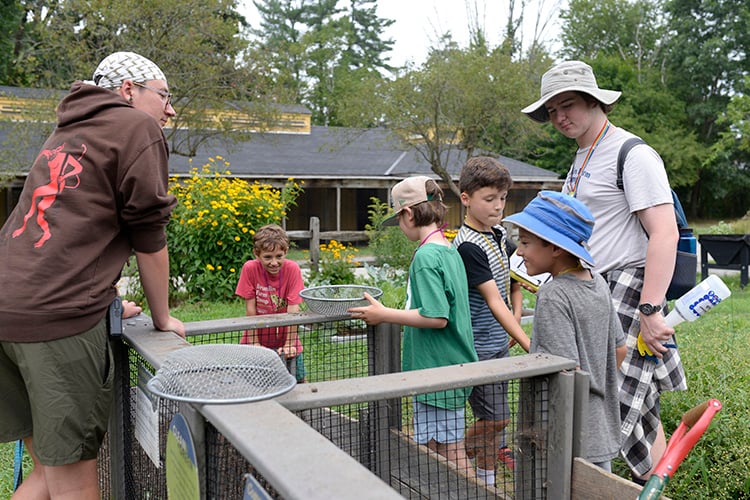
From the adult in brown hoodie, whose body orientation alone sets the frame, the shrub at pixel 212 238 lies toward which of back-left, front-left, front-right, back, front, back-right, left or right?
front-left

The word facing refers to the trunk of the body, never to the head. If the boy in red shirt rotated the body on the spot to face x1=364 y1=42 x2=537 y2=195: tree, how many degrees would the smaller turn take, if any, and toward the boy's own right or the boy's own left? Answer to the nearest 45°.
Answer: approximately 180°

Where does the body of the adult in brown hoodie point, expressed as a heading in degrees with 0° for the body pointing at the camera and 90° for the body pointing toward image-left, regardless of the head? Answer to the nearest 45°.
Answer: approximately 225°

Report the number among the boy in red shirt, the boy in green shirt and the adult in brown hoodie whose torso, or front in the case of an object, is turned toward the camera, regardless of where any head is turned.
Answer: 1

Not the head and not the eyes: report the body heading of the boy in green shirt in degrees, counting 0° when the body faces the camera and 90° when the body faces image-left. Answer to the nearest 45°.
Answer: approximately 90°

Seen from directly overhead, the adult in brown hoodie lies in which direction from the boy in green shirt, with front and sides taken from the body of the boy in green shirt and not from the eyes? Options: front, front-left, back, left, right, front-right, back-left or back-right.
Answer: front-left

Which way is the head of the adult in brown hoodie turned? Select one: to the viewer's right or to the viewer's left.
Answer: to the viewer's right

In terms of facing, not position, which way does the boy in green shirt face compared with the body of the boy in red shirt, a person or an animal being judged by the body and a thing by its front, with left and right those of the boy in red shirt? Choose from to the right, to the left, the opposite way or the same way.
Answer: to the right

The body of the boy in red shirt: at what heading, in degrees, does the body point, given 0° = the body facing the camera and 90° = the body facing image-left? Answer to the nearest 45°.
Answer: approximately 0°
